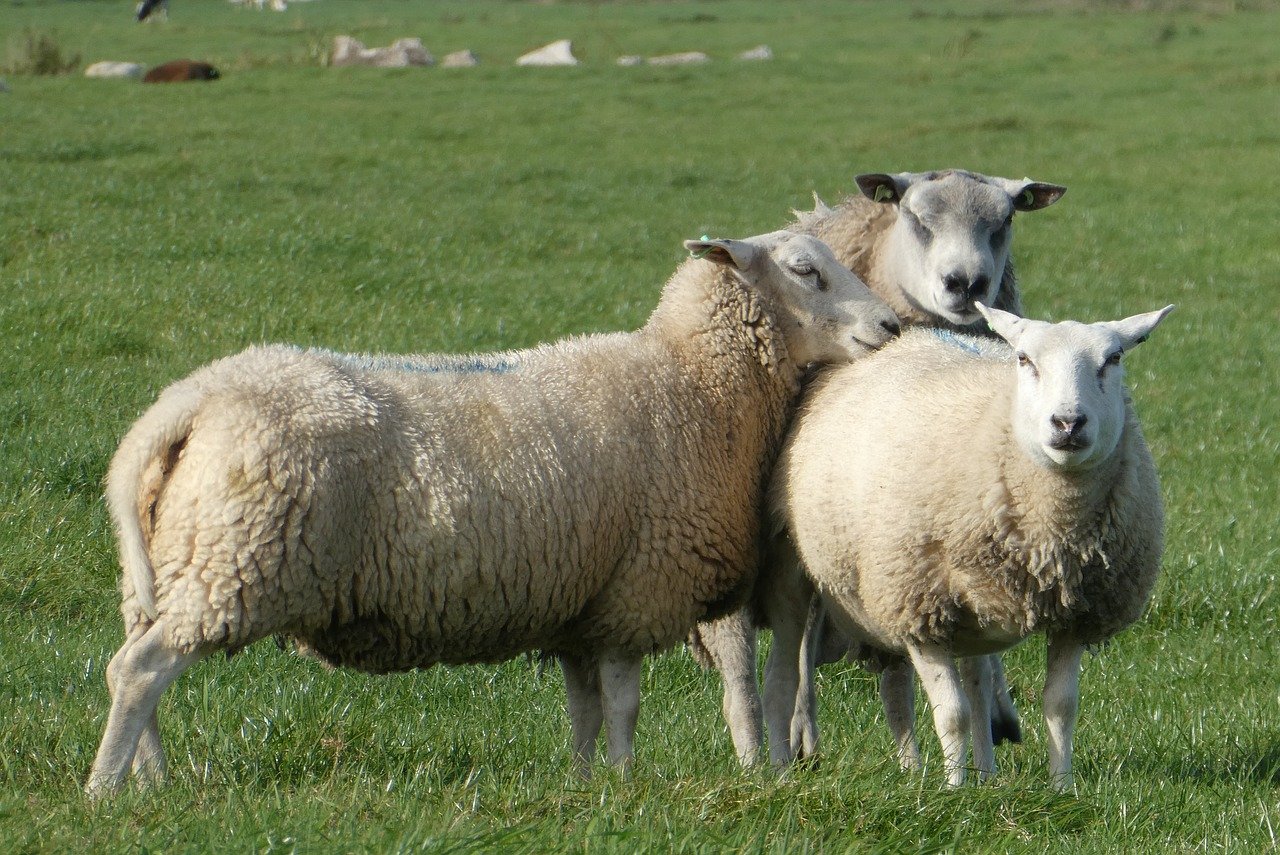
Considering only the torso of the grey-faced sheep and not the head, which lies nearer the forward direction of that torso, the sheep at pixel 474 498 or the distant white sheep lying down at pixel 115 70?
the sheep at pixel 474 498

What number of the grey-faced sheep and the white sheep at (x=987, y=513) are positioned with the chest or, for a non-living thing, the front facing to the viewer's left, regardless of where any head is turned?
0

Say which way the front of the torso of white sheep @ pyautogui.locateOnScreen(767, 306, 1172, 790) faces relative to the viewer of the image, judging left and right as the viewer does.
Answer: facing the viewer and to the right of the viewer

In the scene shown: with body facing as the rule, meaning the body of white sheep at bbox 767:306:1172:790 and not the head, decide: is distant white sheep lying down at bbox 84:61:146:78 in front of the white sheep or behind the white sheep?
behind

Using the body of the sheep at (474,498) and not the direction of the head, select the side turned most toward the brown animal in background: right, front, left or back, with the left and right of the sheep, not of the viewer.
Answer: left

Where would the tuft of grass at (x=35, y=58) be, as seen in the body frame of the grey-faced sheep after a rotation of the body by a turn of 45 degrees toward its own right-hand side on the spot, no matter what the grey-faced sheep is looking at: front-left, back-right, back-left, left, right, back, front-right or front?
back-right

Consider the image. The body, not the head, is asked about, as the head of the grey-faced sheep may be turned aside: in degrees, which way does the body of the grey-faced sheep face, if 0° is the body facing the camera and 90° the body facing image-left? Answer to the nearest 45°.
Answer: approximately 315°

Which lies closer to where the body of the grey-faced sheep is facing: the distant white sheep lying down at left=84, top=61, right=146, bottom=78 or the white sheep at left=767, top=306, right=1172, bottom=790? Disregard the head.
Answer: the white sheep at left=767, top=306, right=1172, bottom=790

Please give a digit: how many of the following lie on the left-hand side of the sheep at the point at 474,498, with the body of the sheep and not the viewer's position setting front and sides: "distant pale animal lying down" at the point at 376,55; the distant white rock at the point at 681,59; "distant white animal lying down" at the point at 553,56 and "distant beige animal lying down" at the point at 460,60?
4

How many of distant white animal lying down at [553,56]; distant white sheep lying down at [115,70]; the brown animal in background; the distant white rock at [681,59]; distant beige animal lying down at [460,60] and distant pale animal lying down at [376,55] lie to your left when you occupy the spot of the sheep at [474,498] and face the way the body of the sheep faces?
6

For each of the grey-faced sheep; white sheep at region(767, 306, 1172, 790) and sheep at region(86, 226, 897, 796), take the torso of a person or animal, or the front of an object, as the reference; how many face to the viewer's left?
0

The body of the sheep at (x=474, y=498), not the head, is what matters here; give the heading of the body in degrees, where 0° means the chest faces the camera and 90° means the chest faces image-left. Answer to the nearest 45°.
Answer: approximately 270°

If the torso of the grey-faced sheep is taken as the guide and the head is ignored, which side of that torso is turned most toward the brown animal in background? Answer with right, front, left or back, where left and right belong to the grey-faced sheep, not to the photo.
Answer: back

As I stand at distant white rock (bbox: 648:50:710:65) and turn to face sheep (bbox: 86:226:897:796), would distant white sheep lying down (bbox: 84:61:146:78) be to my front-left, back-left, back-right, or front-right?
front-right

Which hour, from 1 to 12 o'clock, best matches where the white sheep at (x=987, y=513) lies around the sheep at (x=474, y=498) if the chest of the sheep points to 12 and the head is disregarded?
The white sheep is roughly at 12 o'clock from the sheep.

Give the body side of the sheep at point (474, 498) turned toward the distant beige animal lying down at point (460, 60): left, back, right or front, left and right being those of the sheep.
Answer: left

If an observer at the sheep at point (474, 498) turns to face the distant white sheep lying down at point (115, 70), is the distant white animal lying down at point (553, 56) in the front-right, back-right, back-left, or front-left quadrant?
front-right
